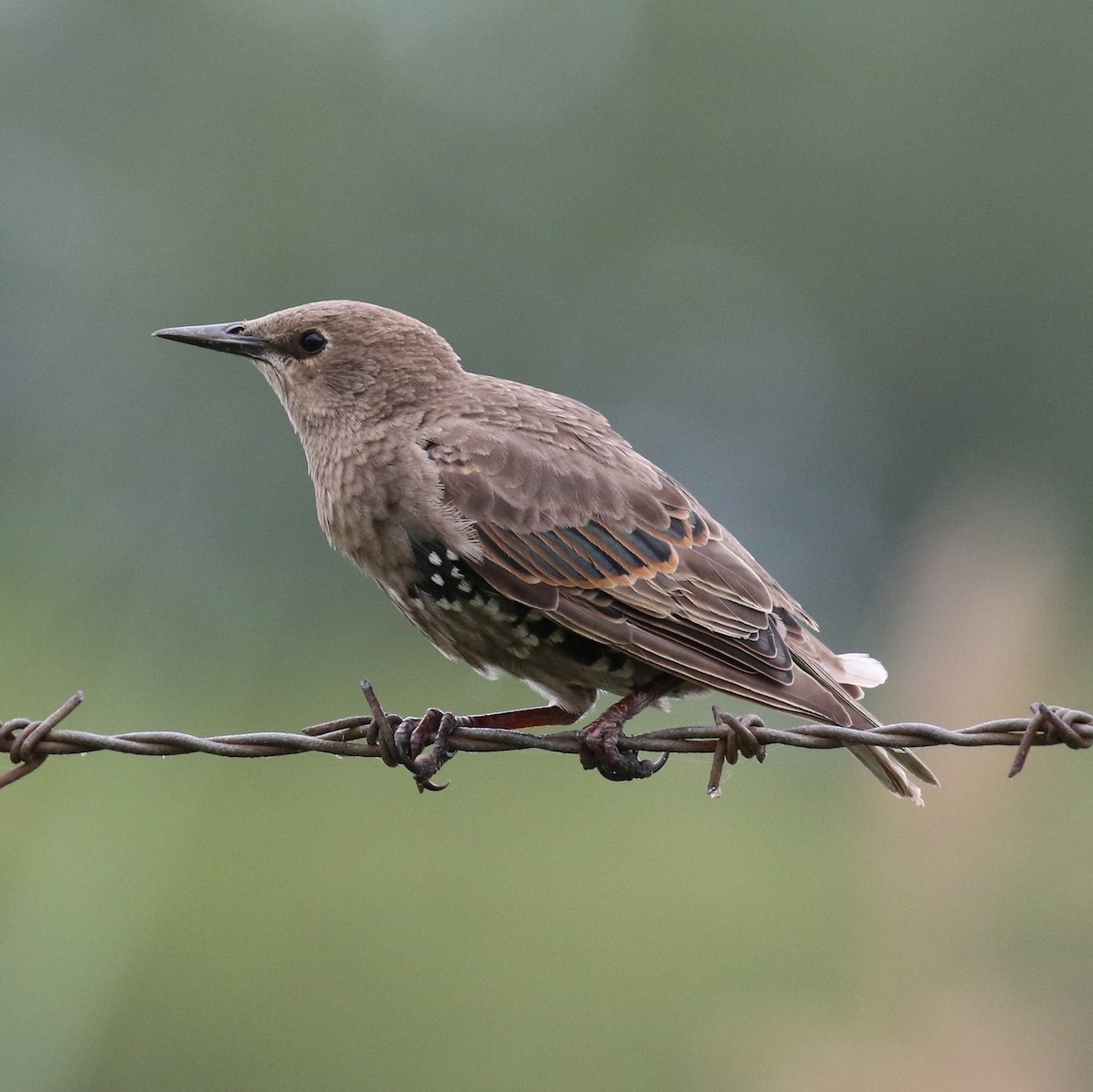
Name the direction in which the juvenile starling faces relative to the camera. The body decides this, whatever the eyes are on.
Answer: to the viewer's left
